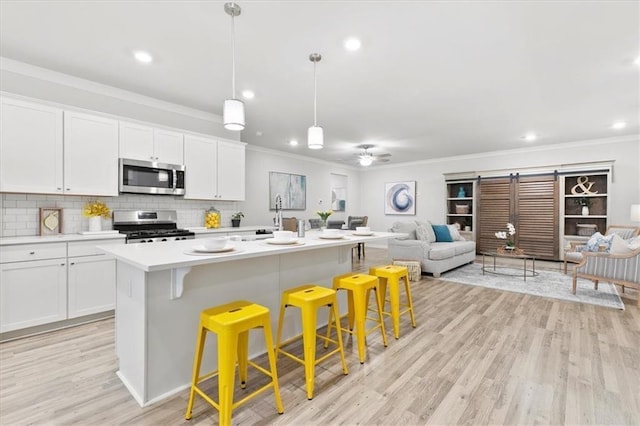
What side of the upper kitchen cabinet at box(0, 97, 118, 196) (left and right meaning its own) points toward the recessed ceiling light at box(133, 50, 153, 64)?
front

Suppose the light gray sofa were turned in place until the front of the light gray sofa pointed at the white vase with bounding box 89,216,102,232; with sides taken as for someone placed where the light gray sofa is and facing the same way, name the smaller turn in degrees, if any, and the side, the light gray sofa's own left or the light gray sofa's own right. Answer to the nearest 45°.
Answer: approximately 90° to the light gray sofa's own right

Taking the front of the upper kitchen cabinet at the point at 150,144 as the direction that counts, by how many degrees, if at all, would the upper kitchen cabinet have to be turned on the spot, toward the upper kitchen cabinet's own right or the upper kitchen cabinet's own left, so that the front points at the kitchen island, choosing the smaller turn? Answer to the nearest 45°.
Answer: approximately 45° to the upper kitchen cabinet's own right

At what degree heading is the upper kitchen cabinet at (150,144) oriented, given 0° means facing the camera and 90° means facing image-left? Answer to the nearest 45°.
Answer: approximately 315°

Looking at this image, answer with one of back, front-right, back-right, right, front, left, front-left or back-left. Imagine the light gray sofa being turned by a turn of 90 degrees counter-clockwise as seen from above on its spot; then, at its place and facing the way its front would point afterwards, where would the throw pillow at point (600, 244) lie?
front-right

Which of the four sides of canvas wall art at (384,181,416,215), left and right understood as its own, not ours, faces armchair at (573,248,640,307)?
left

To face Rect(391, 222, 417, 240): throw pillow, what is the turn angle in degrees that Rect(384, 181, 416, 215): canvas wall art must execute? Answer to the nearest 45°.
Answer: approximately 45° to its left

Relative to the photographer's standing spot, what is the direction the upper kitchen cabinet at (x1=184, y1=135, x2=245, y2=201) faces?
facing the viewer and to the right of the viewer

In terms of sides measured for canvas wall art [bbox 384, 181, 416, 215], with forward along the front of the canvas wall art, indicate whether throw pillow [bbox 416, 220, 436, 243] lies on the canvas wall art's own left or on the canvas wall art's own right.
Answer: on the canvas wall art's own left

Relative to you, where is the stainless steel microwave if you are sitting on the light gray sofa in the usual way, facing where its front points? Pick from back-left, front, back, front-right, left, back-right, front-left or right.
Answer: right
